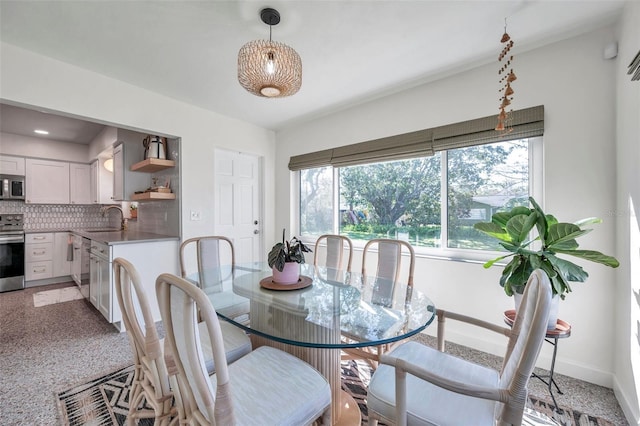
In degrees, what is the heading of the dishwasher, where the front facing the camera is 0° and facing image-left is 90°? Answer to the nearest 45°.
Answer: approximately 90°

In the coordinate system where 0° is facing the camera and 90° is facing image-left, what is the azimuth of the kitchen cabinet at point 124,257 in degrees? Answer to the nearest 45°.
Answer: approximately 90°

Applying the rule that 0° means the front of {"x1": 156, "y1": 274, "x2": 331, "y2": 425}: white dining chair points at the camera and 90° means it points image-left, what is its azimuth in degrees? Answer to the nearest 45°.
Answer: approximately 225°

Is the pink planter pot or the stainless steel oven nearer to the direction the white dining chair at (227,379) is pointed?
the pink planter pot

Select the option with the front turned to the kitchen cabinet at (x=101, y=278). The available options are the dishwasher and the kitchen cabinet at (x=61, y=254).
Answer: the kitchen cabinet at (x=61, y=254)

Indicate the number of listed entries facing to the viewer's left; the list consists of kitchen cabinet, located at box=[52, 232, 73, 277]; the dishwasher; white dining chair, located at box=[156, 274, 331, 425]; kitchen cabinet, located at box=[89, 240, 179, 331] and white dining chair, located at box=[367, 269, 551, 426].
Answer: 3

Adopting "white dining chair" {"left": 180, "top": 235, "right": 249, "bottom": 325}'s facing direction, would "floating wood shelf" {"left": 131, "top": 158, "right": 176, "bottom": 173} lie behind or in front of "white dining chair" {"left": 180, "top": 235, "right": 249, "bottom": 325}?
behind

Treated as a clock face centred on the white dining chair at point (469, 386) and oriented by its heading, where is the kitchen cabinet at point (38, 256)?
The kitchen cabinet is roughly at 12 o'clock from the white dining chair.

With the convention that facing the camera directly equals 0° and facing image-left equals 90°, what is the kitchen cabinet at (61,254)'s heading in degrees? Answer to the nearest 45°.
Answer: approximately 0°
